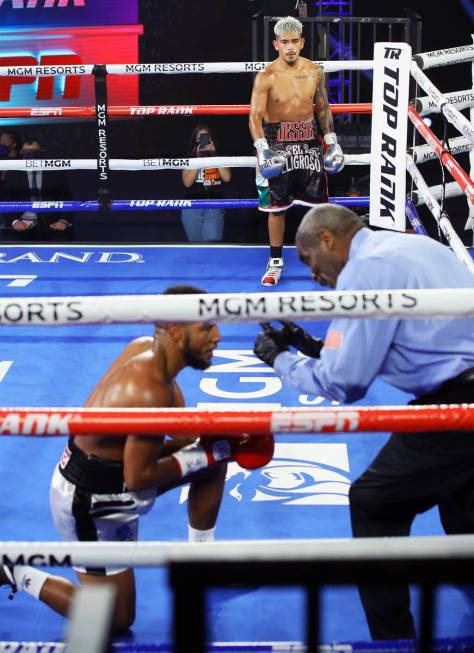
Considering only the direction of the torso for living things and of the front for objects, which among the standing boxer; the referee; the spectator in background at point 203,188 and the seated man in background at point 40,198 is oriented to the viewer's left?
the referee

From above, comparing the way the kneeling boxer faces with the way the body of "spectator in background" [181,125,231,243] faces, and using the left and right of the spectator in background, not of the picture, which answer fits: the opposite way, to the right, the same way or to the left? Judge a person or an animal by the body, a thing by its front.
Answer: to the left

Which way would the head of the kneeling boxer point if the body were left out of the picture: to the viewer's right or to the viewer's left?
to the viewer's right

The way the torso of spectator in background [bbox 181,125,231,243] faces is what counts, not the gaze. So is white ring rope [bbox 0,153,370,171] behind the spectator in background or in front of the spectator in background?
in front

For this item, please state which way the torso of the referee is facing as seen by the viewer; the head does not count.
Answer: to the viewer's left

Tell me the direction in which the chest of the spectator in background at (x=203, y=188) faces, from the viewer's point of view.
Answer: toward the camera

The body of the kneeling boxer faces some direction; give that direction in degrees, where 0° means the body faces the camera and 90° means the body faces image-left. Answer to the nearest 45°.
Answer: approximately 270°

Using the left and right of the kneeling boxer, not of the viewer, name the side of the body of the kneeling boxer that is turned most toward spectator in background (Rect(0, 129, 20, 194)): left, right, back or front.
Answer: left

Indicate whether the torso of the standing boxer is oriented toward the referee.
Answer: yes

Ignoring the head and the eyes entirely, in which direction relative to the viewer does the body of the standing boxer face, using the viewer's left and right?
facing the viewer

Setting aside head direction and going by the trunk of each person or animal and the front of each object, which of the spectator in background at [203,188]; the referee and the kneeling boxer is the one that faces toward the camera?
the spectator in background

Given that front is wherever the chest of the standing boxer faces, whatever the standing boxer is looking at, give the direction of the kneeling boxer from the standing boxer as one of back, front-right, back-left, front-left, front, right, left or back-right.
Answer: front
